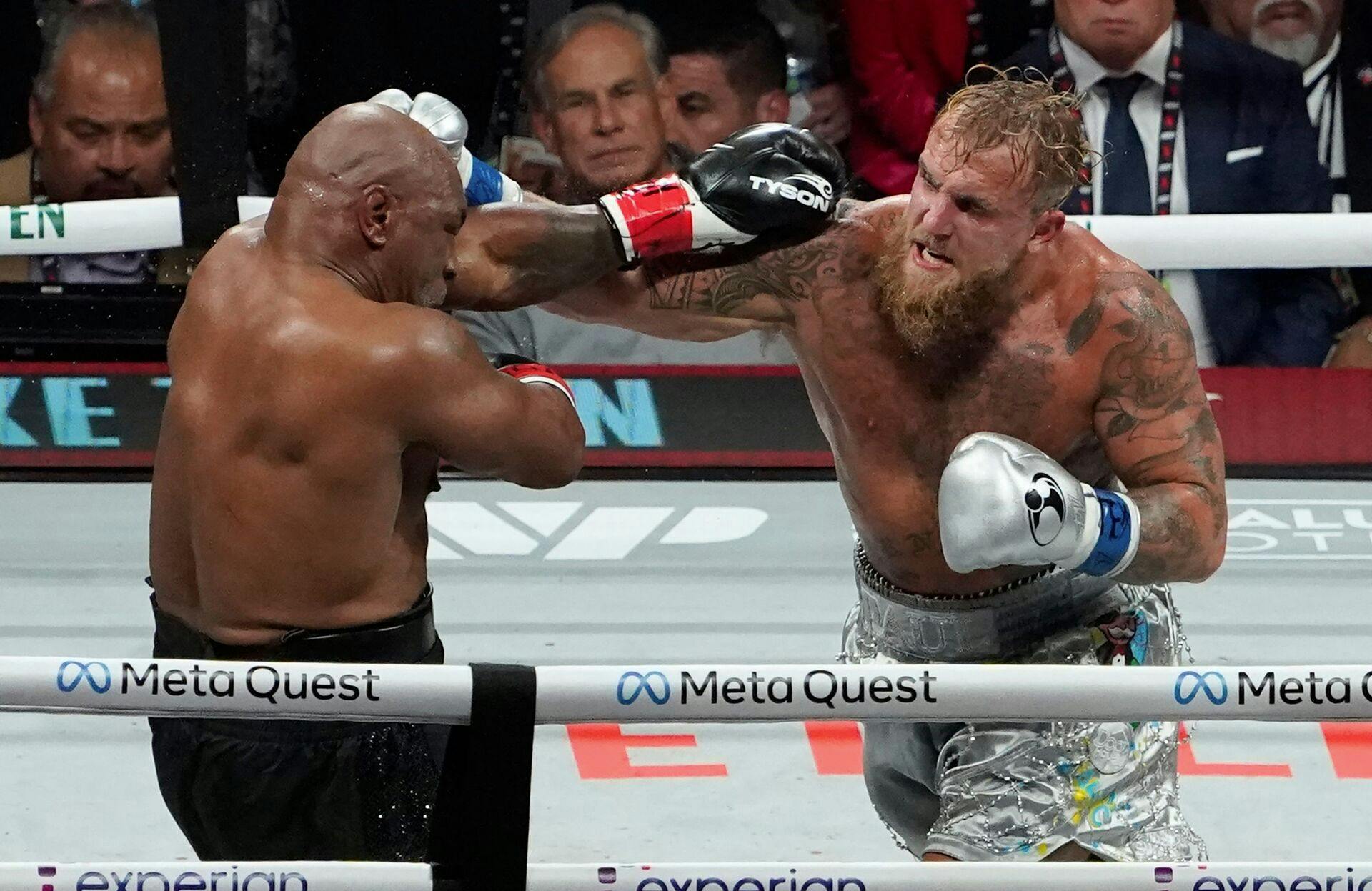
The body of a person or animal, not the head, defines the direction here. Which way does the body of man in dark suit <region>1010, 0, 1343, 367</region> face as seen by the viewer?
toward the camera

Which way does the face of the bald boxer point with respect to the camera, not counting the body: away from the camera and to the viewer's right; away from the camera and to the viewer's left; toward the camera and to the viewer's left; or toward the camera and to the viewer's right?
away from the camera and to the viewer's right

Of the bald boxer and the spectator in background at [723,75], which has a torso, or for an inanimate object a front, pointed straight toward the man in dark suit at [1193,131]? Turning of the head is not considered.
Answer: the bald boxer

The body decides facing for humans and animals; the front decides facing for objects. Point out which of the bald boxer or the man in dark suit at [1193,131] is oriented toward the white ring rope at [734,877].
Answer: the man in dark suit

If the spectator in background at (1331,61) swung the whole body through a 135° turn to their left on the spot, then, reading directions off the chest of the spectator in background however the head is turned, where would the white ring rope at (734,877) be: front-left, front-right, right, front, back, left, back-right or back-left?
back-right

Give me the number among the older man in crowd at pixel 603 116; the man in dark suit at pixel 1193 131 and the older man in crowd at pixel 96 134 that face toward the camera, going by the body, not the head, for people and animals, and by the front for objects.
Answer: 3

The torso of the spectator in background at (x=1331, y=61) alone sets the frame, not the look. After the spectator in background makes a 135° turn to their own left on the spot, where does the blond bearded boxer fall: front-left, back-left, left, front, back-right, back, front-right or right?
back-right

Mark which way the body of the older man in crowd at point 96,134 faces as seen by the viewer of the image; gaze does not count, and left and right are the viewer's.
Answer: facing the viewer

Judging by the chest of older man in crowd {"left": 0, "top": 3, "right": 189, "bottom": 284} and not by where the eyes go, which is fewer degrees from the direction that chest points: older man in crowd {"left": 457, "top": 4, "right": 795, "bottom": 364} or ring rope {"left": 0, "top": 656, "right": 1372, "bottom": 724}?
the ring rope

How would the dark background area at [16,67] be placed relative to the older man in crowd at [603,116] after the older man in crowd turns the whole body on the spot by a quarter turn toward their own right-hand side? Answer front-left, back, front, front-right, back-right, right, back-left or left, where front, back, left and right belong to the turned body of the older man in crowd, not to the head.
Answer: front

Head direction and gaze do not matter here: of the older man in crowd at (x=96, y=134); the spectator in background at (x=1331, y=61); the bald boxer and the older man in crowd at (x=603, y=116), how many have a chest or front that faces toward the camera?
3

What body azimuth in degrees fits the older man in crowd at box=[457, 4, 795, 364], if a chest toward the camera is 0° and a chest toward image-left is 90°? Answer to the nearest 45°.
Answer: approximately 0°

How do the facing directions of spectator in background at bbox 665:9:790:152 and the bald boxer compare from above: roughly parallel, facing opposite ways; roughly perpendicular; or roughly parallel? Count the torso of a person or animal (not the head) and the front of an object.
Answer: roughly parallel, facing opposite ways

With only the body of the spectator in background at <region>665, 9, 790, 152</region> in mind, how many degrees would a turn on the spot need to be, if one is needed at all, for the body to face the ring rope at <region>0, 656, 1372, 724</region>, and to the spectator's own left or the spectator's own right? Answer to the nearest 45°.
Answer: approximately 45° to the spectator's own left

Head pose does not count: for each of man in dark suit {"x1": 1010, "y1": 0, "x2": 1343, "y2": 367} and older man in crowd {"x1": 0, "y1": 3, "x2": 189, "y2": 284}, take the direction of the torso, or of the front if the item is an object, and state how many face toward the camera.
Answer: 2

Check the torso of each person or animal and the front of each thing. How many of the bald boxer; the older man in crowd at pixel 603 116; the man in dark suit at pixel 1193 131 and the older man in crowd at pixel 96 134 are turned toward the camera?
3

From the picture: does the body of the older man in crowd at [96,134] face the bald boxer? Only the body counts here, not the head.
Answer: yes

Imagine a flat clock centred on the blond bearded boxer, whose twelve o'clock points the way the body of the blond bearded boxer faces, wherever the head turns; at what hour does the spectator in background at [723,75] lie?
The spectator in background is roughly at 4 o'clock from the blond bearded boxer.
